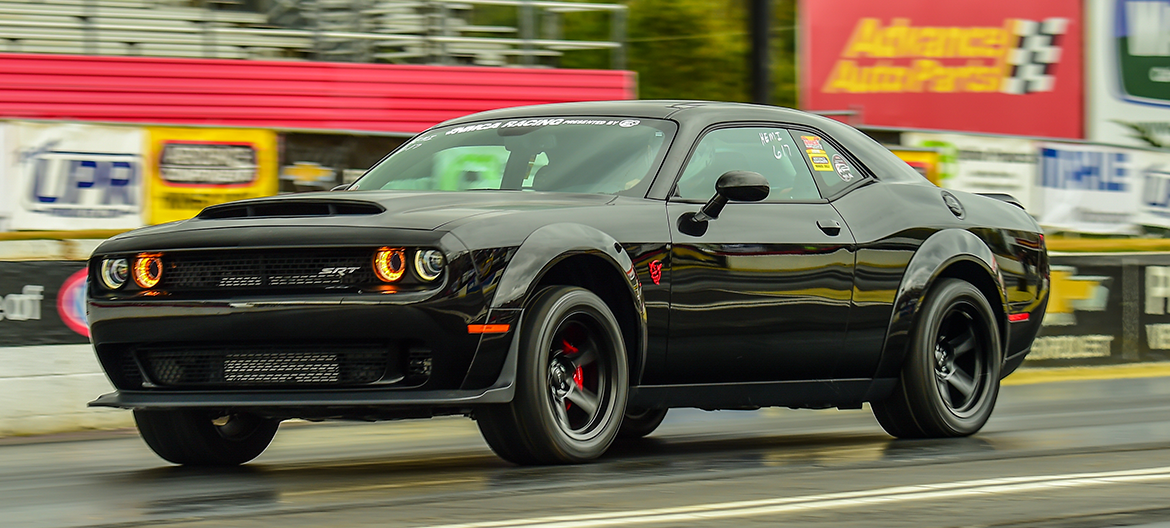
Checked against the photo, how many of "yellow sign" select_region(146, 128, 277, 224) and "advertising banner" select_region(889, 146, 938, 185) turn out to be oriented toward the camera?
2

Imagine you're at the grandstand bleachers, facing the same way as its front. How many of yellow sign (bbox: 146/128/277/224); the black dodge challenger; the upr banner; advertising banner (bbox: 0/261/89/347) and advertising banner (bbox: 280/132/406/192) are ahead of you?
5

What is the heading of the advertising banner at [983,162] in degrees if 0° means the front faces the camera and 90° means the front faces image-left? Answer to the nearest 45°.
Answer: approximately 0°

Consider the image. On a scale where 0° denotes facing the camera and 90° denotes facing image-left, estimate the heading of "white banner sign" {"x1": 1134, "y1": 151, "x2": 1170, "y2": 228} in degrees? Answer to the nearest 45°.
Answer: approximately 0°

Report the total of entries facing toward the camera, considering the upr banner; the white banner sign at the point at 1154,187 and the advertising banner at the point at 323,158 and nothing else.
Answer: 3

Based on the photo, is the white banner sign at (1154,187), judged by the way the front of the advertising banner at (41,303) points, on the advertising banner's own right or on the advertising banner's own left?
on the advertising banner's own left

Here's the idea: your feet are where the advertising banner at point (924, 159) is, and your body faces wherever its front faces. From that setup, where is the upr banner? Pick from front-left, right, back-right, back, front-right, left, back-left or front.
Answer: front-right

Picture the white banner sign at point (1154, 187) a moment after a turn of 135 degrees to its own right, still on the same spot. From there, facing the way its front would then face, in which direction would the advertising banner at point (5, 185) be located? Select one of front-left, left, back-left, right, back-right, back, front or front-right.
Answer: left
